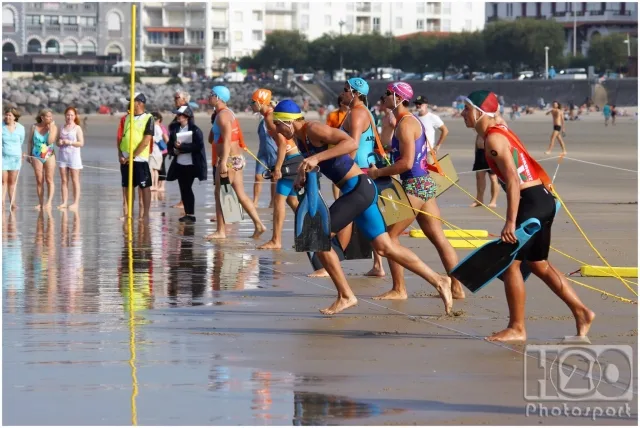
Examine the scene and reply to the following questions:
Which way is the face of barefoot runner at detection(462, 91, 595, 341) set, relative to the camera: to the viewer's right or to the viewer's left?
to the viewer's left

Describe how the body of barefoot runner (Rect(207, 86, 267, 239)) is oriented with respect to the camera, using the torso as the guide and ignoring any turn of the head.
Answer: to the viewer's left

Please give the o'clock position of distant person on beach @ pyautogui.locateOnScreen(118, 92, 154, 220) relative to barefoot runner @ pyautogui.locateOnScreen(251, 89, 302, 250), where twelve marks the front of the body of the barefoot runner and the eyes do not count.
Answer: The distant person on beach is roughly at 2 o'clock from the barefoot runner.

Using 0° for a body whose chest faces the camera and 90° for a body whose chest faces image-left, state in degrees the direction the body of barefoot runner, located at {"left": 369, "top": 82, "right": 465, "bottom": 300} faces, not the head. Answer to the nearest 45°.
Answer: approximately 90°

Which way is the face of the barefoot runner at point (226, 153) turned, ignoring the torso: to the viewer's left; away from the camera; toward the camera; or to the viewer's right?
to the viewer's left

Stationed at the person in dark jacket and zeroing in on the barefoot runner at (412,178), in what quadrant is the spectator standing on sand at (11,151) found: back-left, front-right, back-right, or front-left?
back-right

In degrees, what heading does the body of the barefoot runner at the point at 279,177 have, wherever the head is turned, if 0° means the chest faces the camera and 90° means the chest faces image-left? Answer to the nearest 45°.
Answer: approximately 90°
